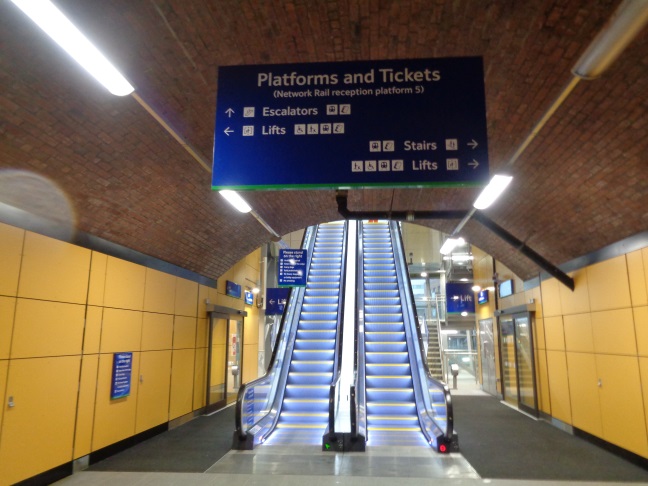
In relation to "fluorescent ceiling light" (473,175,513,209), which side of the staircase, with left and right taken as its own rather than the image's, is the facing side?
front

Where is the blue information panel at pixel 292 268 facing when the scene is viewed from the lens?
facing the viewer

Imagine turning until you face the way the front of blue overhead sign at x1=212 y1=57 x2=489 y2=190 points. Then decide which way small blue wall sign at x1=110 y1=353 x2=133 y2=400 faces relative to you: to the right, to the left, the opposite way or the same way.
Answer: to the left

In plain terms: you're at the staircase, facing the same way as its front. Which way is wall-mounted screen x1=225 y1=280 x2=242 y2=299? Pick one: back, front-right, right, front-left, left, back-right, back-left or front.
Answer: front-right

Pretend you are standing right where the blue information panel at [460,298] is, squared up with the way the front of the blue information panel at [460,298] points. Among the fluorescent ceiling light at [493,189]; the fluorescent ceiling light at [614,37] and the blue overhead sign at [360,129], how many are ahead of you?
3

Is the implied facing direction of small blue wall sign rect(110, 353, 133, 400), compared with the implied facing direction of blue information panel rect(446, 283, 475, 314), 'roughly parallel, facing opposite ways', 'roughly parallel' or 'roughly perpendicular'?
roughly perpendicular

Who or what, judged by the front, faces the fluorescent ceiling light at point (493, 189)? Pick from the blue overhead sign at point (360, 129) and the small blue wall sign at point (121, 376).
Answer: the small blue wall sign

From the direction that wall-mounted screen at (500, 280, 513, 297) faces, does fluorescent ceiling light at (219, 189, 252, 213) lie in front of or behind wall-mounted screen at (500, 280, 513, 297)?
in front

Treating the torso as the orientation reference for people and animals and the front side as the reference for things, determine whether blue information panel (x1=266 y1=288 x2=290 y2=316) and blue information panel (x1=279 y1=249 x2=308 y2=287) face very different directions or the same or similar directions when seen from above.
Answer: same or similar directions

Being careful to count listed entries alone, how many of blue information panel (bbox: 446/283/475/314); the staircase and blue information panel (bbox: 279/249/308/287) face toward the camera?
3

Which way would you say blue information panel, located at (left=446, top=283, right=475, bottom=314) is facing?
toward the camera

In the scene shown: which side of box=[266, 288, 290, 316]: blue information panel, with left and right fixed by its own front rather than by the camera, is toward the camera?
front

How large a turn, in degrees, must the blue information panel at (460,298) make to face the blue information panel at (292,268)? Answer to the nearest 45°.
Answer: approximately 45° to its right

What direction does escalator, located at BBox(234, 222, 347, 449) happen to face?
toward the camera

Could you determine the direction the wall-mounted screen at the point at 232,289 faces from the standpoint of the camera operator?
facing the viewer and to the right of the viewer

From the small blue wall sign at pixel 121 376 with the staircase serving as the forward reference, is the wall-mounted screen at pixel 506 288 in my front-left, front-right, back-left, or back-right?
front-right
